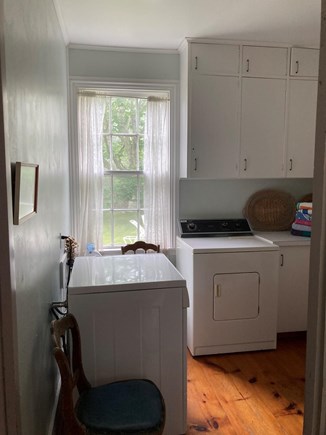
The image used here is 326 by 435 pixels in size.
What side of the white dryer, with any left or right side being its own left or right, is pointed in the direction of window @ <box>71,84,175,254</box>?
right

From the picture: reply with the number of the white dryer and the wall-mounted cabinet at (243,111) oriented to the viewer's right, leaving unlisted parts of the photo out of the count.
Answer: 0

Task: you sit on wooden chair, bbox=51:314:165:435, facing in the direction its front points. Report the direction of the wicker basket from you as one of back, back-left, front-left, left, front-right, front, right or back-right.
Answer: front-left

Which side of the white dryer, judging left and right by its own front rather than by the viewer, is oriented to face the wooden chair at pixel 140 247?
right

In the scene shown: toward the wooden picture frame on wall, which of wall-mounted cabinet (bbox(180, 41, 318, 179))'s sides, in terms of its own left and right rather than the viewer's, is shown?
front

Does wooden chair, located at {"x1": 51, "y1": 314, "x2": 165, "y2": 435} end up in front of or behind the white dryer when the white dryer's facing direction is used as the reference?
in front

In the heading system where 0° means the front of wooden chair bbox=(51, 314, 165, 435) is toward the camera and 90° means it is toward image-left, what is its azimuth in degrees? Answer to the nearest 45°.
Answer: approximately 270°

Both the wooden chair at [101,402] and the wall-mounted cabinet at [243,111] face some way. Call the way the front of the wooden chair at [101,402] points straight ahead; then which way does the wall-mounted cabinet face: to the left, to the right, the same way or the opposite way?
to the right

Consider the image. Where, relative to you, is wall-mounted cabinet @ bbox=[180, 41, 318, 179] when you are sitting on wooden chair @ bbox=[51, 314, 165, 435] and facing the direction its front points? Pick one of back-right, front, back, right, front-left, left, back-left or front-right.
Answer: front-left

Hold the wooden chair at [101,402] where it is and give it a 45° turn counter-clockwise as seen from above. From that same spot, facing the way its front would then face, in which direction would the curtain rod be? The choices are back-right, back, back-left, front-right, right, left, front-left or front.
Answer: front-left

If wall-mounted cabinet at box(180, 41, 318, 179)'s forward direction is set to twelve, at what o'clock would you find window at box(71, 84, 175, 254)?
The window is roughly at 3 o'clock from the wall-mounted cabinet.

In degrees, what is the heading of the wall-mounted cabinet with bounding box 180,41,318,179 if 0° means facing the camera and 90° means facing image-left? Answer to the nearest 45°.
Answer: approximately 0°

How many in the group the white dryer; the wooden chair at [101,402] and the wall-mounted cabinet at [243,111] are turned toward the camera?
2

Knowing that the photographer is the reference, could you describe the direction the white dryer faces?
facing the viewer
